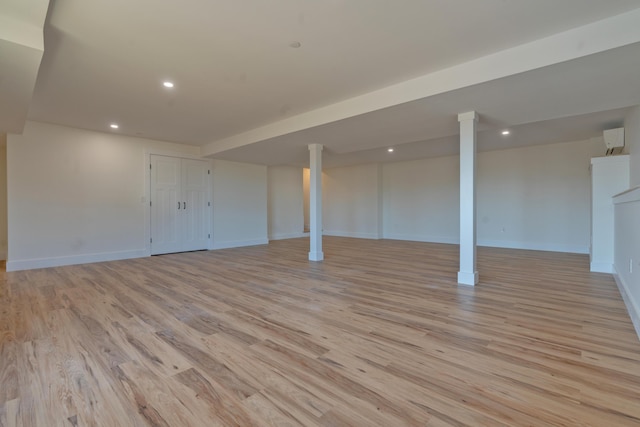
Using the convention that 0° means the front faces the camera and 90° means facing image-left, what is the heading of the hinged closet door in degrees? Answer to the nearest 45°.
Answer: approximately 315°
